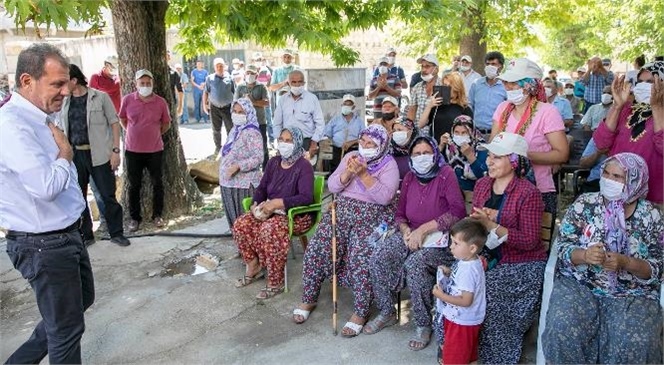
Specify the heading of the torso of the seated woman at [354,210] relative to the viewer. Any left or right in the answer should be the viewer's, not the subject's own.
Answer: facing the viewer and to the left of the viewer

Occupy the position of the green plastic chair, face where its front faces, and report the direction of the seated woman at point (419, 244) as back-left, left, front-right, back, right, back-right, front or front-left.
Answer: left

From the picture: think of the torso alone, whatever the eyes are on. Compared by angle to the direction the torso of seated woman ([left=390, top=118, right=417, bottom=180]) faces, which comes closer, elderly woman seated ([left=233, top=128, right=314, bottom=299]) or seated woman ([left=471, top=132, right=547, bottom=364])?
the elderly woman seated

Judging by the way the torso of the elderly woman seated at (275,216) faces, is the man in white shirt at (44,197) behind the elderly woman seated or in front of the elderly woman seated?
in front

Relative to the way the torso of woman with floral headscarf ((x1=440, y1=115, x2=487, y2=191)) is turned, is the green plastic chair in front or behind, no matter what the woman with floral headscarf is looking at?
in front

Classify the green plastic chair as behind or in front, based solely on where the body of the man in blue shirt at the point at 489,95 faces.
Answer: in front

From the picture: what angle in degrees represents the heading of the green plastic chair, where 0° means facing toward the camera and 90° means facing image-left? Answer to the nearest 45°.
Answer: approximately 45°

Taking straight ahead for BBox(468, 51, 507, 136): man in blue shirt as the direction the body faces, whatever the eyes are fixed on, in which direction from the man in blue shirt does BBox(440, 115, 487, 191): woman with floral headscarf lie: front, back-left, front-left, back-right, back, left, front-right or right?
front

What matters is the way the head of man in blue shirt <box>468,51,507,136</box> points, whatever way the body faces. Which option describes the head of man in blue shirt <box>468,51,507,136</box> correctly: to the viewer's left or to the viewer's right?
to the viewer's left

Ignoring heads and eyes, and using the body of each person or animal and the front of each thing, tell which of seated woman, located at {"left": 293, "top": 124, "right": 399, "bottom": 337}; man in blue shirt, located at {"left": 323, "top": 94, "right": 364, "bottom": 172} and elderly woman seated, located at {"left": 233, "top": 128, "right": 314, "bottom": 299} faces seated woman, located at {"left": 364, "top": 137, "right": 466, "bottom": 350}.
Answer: the man in blue shirt

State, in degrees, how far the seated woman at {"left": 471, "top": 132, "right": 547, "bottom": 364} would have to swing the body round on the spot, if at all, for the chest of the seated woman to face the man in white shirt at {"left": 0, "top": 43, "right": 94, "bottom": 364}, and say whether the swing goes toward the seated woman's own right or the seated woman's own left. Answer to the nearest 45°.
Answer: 0° — they already face them

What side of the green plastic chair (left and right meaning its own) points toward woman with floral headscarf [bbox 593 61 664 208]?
left

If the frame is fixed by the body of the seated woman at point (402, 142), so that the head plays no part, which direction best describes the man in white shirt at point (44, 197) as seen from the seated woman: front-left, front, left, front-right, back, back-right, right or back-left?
front

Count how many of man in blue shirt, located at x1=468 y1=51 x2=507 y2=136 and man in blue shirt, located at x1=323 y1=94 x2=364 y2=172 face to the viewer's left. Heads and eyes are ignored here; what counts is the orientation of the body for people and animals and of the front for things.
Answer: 0
